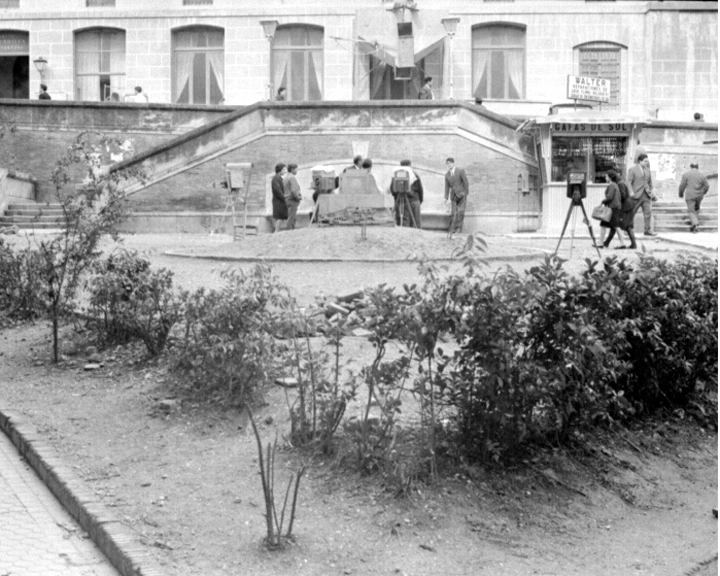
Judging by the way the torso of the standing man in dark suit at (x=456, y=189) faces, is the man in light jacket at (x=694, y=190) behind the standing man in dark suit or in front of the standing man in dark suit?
behind

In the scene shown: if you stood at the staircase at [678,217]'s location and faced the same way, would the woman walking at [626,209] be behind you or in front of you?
in front

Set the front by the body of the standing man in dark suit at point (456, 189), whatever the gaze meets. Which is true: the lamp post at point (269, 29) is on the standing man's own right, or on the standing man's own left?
on the standing man's own right

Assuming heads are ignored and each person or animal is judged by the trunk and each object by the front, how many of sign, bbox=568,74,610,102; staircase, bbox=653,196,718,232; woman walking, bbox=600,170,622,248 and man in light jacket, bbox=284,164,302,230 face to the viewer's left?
1

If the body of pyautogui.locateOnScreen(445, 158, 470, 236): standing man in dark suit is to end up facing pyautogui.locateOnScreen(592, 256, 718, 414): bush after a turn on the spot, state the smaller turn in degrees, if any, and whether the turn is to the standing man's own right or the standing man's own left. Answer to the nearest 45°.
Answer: approximately 45° to the standing man's own left

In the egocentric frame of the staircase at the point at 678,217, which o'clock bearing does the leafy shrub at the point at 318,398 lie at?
The leafy shrub is roughly at 12 o'clock from the staircase.

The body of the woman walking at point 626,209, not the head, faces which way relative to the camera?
to the viewer's left

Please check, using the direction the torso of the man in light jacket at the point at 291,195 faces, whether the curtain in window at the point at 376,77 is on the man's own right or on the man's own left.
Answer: on the man's own left

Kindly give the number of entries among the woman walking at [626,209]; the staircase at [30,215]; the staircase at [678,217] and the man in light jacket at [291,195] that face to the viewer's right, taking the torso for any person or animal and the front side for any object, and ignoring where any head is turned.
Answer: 1

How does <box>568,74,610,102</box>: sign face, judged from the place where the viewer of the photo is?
facing the viewer

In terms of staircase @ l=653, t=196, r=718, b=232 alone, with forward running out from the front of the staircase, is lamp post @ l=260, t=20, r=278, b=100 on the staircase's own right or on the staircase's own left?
on the staircase's own right
